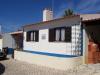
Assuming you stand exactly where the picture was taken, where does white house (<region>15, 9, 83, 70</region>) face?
facing the viewer and to the left of the viewer
